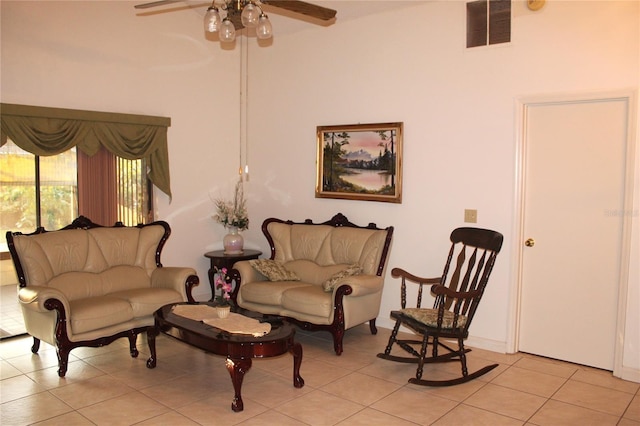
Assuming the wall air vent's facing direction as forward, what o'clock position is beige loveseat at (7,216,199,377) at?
The beige loveseat is roughly at 1 o'clock from the wall air vent.

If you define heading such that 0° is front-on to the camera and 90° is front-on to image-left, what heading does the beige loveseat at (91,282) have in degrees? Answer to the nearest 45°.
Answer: approximately 315°

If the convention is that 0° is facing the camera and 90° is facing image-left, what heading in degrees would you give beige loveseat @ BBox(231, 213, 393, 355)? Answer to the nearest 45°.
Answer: approximately 45°

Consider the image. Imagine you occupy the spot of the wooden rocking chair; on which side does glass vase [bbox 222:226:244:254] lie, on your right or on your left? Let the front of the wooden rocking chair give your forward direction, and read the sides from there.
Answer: on your right

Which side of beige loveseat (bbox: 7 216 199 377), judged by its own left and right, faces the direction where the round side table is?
left

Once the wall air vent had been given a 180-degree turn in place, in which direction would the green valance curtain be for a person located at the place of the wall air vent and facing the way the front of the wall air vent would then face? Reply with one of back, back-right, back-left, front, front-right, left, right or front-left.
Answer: back-left

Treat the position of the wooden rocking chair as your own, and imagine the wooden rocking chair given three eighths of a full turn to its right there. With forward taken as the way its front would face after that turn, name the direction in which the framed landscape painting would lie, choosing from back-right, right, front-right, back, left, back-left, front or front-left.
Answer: front-left

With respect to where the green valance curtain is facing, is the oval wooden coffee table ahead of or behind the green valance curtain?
ahead

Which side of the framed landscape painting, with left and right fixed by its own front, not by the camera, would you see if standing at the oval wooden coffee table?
front

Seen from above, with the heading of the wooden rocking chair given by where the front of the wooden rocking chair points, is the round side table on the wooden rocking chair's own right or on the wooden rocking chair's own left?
on the wooden rocking chair's own right

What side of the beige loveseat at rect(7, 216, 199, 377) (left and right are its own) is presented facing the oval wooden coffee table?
front

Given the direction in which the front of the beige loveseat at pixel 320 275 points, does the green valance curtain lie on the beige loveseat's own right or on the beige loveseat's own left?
on the beige loveseat's own right

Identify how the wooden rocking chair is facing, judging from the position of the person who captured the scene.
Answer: facing the viewer and to the left of the viewer
